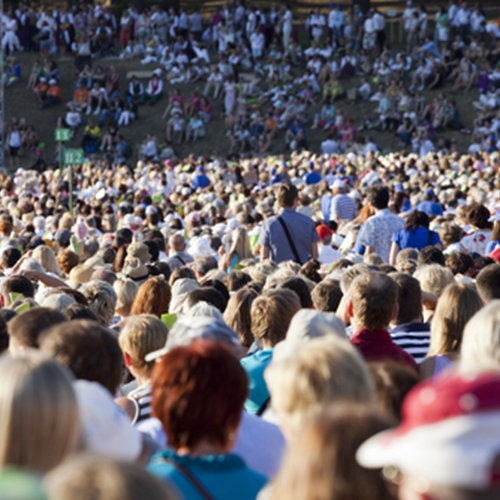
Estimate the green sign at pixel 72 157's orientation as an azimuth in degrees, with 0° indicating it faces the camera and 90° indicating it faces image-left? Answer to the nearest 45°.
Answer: approximately 0°

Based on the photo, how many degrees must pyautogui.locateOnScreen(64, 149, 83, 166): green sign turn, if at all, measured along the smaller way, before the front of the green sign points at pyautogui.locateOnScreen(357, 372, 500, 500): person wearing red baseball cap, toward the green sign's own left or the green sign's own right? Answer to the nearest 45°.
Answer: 0° — it already faces them

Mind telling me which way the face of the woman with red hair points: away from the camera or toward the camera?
away from the camera

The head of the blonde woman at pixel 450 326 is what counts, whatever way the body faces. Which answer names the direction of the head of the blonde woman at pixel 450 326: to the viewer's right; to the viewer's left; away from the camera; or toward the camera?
away from the camera

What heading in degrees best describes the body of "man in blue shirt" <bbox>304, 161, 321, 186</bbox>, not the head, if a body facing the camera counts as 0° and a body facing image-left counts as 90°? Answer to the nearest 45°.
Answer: approximately 180°

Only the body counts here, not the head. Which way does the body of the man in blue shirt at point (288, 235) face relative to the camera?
away from the camera

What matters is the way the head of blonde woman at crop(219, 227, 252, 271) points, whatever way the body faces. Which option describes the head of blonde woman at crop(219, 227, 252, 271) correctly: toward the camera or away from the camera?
away from the camera

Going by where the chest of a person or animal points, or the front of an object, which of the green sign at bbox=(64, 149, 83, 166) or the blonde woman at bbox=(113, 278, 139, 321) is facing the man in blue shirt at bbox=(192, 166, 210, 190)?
the blonde woman

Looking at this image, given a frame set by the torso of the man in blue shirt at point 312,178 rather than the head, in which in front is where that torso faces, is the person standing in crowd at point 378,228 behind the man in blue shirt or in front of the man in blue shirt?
behind

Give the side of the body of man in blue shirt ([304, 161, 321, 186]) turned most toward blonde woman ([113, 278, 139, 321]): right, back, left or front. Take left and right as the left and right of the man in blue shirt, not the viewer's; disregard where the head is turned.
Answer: back

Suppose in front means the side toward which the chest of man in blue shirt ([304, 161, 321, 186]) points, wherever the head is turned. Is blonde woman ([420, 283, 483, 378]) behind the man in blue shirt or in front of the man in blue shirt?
behind
